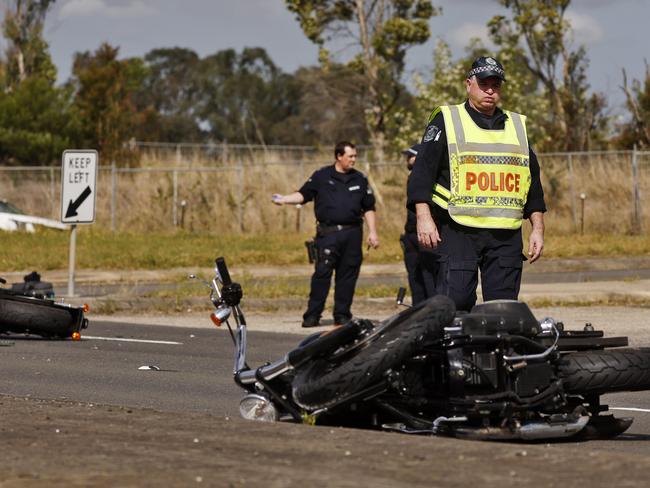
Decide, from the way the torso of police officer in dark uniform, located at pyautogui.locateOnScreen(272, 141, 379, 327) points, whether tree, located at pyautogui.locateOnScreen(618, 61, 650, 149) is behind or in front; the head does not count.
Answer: behind

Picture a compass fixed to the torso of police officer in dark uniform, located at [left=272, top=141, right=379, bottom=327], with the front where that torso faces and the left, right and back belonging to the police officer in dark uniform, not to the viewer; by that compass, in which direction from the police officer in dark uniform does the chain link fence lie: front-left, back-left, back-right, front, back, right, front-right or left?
back

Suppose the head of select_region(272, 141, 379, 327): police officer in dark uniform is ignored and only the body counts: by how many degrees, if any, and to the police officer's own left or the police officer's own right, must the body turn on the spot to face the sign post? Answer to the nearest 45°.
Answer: approximately 135° to the police officer's own right

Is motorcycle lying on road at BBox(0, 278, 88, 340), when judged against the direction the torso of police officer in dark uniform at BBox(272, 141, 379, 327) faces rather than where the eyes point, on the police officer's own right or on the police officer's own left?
on the police officer's own right

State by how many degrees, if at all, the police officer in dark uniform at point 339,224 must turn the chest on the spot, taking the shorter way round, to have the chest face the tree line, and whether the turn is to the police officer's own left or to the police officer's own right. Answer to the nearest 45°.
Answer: approximately 180°

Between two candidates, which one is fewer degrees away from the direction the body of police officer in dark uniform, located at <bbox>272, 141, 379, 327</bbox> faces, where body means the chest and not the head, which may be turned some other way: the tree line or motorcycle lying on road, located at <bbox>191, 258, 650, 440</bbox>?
the motorcycle lying on road

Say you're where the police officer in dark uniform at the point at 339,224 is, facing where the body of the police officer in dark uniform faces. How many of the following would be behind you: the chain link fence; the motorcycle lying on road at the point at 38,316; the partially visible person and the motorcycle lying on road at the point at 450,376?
1

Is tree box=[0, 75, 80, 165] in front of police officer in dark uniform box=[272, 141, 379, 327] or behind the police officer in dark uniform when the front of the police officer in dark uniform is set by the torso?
behind

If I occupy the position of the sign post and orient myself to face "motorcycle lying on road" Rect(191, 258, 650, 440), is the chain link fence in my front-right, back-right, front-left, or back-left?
back-left

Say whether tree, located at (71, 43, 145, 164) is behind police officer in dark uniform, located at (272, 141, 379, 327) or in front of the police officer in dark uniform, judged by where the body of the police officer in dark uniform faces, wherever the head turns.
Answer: behind

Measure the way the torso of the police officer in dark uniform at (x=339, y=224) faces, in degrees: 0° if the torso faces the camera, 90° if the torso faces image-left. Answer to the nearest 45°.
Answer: approximately 0°

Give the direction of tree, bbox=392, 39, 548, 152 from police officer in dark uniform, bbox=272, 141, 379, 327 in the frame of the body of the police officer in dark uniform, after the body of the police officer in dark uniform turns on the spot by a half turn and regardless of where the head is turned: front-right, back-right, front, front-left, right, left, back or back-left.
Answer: front

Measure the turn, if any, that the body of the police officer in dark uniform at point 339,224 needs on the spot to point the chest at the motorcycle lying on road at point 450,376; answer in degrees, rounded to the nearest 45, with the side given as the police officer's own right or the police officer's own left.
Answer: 0° — they already face it
